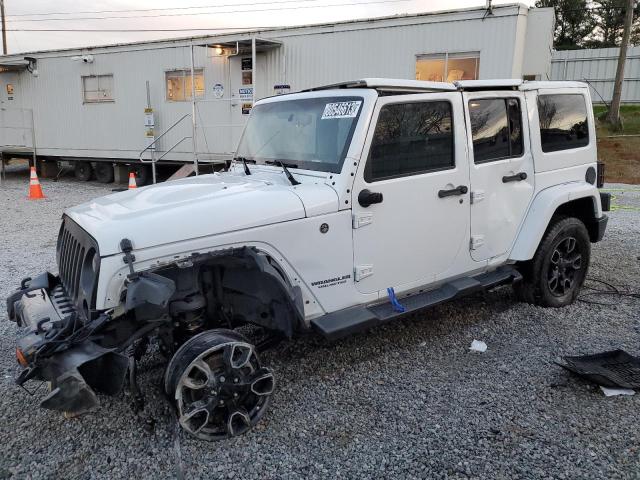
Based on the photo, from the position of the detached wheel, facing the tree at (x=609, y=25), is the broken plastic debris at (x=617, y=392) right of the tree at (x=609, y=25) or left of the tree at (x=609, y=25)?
right

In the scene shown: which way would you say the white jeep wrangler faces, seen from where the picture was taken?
facing the viewer and to the left of the viewer

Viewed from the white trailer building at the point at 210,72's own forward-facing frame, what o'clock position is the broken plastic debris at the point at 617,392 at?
The broken plastic debris is roughly at 10 o'clock from the white trailer building.

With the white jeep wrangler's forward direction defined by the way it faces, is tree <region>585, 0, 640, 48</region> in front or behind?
behind

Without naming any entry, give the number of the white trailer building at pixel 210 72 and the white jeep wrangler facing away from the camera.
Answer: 0

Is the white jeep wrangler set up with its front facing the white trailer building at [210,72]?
no

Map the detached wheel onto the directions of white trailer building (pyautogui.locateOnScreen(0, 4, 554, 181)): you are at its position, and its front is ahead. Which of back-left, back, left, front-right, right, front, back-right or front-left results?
front-left

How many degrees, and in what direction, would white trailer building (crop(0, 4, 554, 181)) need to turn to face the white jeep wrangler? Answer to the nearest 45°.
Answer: approximately 45° to its left

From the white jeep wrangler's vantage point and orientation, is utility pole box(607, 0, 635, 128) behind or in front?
behind

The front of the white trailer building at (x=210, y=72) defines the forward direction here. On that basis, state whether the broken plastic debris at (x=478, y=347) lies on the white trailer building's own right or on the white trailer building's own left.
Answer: on the white trailer building's own left

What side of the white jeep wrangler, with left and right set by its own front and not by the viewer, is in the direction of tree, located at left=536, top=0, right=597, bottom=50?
back
